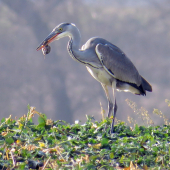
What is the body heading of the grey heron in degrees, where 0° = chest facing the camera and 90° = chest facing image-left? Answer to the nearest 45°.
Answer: approximately 90°
